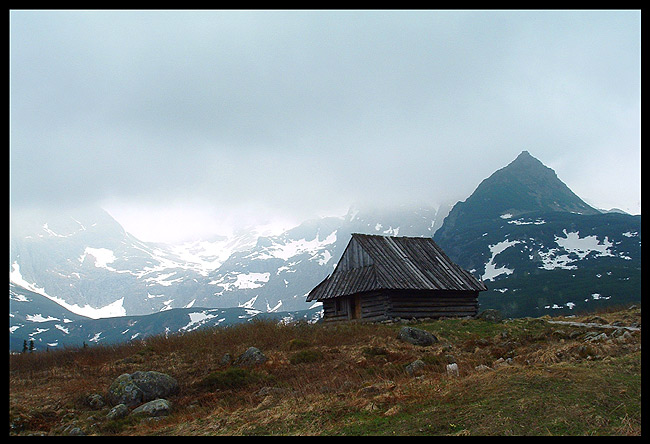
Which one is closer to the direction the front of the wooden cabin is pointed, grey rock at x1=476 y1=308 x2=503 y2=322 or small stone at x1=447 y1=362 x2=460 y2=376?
the small stone

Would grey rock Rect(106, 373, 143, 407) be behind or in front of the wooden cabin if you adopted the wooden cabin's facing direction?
in front

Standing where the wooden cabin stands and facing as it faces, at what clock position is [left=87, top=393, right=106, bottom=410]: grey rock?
The grey rock is roughly at 11 o'clock from the wooden cabin.

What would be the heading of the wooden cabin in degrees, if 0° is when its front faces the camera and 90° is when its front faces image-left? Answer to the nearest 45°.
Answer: approximately 45°

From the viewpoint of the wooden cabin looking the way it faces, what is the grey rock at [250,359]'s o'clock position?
The grey rock is roughly at 11 o'clock from the wooden cabin.

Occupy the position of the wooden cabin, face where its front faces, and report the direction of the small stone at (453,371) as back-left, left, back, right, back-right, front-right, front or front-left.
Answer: front-left

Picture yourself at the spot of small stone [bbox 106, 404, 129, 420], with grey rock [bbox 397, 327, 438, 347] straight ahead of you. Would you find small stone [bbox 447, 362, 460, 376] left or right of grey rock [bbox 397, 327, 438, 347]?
right

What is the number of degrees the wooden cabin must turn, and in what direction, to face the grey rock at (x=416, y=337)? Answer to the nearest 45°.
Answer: approximately 45° to its left

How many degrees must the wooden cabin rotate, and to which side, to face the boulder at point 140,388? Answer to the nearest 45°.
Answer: approximately 45° to its left

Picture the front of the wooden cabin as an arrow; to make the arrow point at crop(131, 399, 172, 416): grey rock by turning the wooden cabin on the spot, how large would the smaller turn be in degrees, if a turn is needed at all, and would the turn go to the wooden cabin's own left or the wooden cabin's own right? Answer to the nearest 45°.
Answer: approximately 45° to the wooden cabin's own left
